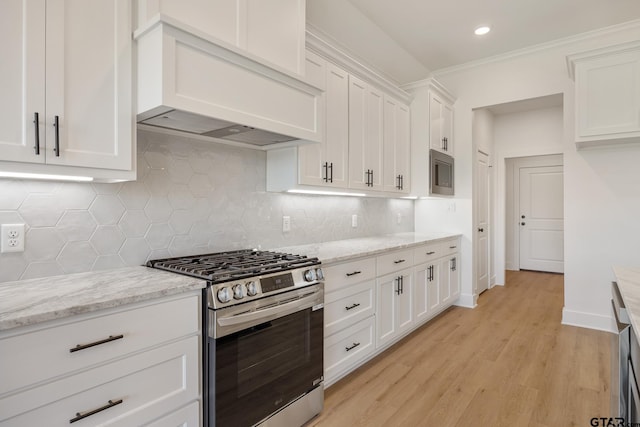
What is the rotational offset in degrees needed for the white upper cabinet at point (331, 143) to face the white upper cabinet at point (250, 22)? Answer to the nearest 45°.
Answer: approximately 90° to its right

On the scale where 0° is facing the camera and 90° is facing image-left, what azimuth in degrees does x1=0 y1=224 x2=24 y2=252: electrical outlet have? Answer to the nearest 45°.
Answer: approximately 0°

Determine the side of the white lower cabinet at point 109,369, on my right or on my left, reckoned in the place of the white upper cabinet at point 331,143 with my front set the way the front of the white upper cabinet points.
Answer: on my right

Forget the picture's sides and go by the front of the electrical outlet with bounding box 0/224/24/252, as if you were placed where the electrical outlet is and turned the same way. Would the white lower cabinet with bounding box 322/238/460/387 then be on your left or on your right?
on your left

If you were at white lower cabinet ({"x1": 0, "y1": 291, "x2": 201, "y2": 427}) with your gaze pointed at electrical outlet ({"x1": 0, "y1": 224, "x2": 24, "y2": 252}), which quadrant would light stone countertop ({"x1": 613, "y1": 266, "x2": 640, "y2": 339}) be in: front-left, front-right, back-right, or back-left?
back-right

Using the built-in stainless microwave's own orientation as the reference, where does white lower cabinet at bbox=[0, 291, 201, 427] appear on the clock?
The white lower cabinet is roughly at 2 o'clock from the built-in stainless microwave.

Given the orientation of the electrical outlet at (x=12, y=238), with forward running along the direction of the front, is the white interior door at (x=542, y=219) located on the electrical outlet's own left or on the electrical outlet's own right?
on the electrical outlet's own left
